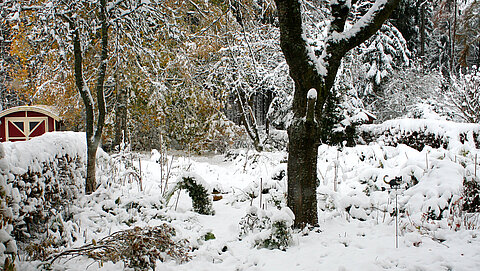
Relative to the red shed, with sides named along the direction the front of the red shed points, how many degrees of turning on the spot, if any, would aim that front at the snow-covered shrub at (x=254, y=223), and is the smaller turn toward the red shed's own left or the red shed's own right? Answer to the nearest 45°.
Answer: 0° — it already faces it

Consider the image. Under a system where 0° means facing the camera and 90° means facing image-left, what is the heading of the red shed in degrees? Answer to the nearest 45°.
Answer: approximately 0°

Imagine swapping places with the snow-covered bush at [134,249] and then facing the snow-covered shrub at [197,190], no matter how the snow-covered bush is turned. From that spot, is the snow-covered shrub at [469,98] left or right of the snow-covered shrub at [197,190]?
right

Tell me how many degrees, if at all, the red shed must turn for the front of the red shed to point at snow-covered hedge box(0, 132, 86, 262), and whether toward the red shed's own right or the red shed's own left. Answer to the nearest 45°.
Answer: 0° — it already faces it
